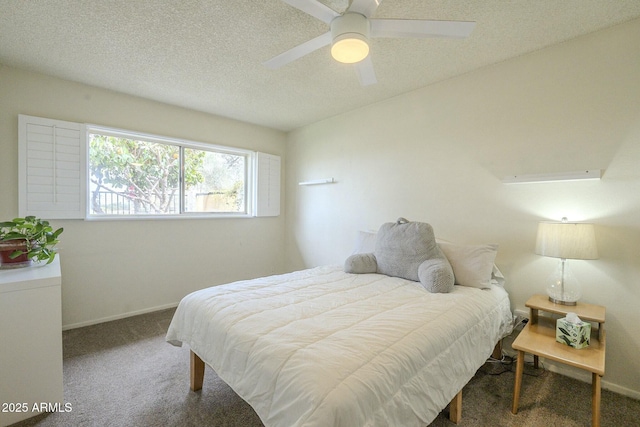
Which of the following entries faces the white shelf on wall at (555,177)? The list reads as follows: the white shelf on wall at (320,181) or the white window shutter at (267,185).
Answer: the white window shutter

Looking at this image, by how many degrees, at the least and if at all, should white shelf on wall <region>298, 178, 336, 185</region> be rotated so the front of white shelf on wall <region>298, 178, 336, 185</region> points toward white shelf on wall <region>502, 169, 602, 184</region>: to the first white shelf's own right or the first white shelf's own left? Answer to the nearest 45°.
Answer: approximately 90° to the first white shelf's own left

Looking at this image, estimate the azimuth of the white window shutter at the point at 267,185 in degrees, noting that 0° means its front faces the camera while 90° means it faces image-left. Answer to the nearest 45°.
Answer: approximately 315°

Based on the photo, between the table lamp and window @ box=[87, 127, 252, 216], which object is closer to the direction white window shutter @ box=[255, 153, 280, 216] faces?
the table lamp

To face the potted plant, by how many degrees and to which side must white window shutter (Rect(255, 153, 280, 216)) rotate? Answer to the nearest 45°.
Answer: approximately 90° to its right

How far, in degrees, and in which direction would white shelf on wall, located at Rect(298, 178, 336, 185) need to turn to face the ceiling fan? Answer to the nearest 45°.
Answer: approximately 45° to its left

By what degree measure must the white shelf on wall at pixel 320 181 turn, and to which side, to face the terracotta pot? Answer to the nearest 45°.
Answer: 0° — it already faces it

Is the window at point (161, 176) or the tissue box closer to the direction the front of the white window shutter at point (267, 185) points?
the tissue box

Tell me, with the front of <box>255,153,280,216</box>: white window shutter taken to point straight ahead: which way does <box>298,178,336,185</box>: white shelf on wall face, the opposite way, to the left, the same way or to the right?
to the right

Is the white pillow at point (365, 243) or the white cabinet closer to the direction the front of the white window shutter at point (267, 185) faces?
the white pillow

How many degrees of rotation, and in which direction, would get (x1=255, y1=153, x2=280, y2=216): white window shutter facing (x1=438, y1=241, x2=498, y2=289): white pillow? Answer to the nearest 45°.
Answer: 0° — it already faces it

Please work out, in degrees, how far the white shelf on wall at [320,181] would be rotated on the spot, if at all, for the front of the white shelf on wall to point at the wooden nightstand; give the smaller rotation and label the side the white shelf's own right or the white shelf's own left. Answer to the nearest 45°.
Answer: approximately 90° to the white shelf's own left
